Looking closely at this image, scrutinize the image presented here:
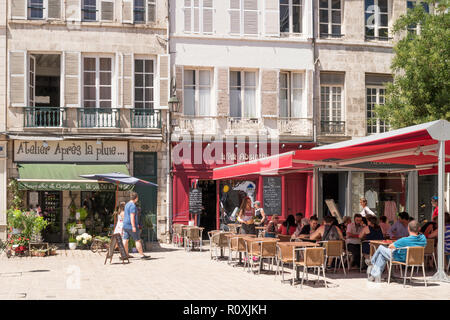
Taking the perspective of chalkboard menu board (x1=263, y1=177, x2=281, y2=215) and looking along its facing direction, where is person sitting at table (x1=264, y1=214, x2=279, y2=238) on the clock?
The person sitting at table is roughly at 12 o'clock from the chalkboard menu board.

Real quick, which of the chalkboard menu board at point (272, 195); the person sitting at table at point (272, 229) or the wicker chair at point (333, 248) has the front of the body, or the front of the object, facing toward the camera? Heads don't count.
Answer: the chalkboard menu board

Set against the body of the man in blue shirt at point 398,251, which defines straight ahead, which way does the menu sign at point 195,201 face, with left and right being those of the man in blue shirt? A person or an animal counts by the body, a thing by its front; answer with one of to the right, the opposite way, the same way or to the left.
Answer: to the left

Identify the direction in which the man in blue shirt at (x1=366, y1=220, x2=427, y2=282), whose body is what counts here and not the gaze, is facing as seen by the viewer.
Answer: to the viewer's left

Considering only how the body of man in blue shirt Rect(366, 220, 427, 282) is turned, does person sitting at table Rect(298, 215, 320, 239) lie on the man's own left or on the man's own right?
on the man's own right

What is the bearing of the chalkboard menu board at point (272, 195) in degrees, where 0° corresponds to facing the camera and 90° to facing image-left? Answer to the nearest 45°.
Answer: approximately 0°

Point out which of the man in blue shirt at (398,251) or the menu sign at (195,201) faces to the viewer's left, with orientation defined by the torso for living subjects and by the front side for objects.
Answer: the man in blue shirt

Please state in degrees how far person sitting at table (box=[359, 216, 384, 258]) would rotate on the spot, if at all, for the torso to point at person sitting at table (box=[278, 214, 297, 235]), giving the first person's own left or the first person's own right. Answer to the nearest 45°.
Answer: approximately 90° to the first person's own right

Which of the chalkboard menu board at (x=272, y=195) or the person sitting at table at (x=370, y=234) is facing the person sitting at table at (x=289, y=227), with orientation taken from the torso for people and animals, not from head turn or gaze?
the chalkboard menu board

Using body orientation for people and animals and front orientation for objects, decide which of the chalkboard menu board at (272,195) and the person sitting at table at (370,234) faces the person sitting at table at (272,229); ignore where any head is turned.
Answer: the chalkboard menu board
